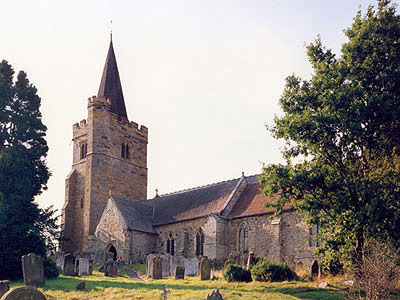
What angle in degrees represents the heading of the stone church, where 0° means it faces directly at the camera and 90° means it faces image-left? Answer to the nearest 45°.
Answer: approximately 45°

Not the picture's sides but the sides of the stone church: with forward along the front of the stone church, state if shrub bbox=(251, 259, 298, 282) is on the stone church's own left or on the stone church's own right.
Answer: on the stone church's own left

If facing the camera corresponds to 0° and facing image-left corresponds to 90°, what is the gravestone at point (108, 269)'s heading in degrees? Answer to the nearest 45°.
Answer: approximately 45°

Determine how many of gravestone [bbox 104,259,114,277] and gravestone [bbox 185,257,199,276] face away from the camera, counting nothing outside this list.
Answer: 0

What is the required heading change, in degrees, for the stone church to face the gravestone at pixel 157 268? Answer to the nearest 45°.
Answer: approximately 45° to its left

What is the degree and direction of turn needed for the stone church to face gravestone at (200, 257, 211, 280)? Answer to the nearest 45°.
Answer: approximately 45° to its left

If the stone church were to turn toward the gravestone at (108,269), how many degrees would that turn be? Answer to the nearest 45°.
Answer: approximately 45° to its left

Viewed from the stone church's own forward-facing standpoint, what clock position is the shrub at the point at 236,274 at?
The shrub is roughly at 10 o'clock from the stone church.

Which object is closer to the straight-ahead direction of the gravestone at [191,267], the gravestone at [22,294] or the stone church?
the gravestone

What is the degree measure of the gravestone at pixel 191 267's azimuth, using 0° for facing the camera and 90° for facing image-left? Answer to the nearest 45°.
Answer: approximately 45°
